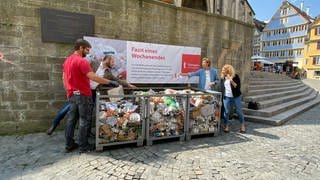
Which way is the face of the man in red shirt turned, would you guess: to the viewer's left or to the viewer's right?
to the viewer's right

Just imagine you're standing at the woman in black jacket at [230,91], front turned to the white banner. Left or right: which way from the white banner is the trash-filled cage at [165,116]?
left

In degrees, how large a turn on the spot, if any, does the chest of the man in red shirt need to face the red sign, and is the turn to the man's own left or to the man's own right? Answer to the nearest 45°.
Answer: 0° — they already face it

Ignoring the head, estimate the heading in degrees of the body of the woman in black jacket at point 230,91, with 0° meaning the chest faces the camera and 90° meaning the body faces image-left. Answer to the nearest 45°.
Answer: approximately 45°

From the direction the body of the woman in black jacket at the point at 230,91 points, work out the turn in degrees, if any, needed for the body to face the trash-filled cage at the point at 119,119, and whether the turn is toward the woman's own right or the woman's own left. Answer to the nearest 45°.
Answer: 0° — they already face it

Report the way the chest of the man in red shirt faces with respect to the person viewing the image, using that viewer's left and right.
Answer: facing away from the viewer and to the right of the viewer
